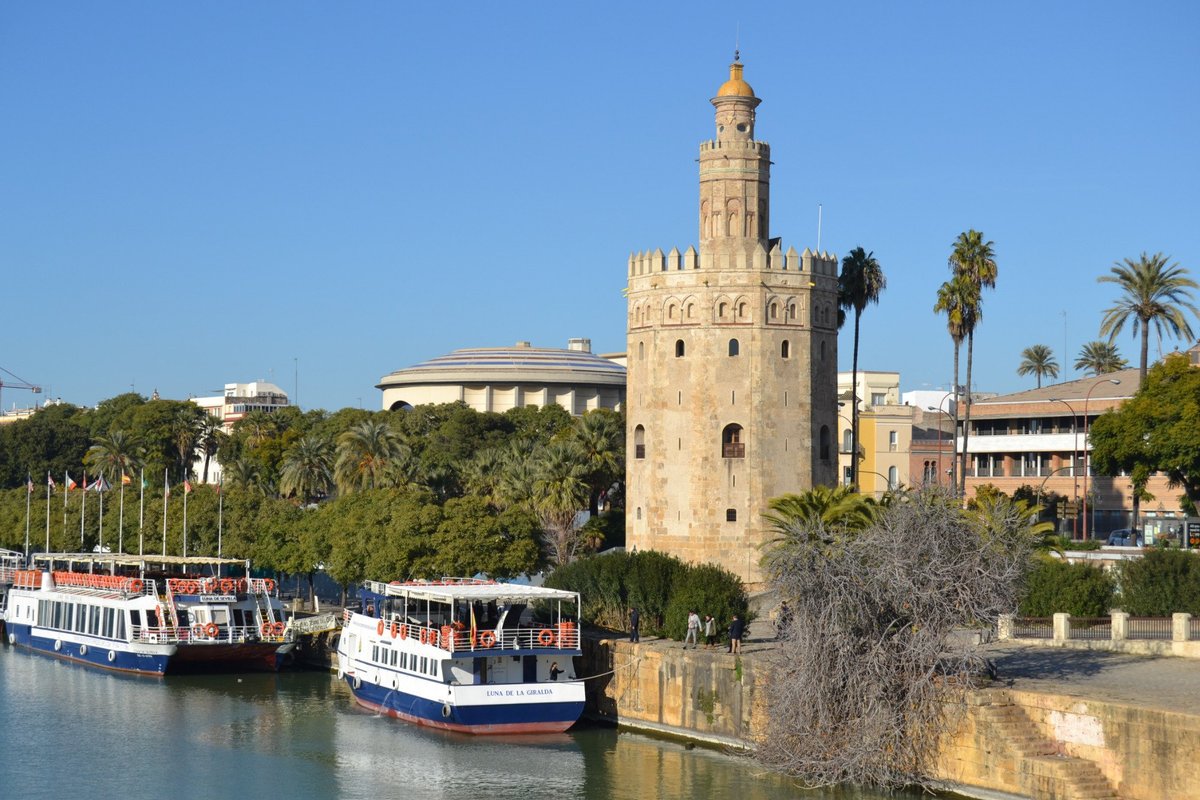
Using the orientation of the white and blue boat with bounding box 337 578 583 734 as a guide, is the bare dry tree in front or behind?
behind

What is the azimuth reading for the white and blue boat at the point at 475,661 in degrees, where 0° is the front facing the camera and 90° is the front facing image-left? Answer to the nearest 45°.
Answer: approximately 135°

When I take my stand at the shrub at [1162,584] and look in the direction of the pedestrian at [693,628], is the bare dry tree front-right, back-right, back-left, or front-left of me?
front-left

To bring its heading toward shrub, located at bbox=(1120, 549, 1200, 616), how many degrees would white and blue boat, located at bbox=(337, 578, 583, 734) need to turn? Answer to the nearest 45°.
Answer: approximately 135° to its right

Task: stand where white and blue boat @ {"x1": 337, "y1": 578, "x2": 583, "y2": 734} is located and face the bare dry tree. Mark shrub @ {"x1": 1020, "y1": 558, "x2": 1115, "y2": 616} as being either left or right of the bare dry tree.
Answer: left
